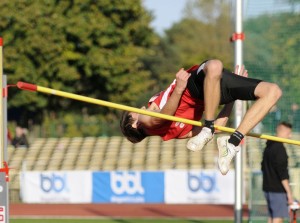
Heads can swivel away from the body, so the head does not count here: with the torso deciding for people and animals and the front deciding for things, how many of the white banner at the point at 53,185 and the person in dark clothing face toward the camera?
1

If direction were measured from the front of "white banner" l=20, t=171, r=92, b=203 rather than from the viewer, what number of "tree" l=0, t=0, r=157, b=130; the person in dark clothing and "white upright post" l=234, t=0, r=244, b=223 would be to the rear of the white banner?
1

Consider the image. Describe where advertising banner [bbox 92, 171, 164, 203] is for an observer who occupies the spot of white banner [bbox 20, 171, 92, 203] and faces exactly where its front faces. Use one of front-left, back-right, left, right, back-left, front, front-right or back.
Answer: left

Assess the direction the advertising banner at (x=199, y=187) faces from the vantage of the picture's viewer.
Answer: facing the viewer

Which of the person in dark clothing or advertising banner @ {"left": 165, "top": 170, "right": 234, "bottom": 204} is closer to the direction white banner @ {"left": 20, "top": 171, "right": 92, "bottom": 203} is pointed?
the person in dark clothing

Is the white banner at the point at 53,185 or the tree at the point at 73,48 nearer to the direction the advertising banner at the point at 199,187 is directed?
the white banner

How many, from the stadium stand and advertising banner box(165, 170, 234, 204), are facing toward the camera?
2

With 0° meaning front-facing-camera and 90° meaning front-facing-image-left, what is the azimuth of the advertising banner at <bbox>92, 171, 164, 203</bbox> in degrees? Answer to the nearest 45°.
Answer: approximately 0°

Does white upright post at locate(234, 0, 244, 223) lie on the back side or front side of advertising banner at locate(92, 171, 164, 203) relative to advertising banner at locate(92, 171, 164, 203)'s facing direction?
on the front side
